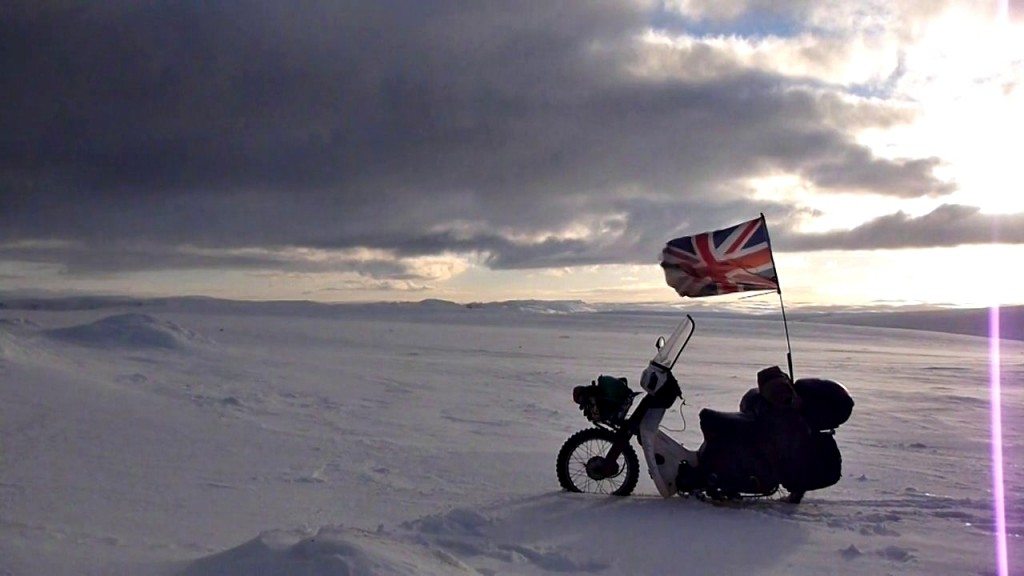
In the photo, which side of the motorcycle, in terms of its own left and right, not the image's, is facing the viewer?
left

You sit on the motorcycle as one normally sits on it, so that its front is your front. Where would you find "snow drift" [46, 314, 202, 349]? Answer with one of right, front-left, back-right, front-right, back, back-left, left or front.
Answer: front-right

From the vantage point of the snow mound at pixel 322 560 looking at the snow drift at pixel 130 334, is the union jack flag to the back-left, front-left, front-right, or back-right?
front-right

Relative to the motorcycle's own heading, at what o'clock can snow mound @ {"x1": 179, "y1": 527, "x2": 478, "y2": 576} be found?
The snow mound is roughly at 10 o'clock from the motorcycle.
